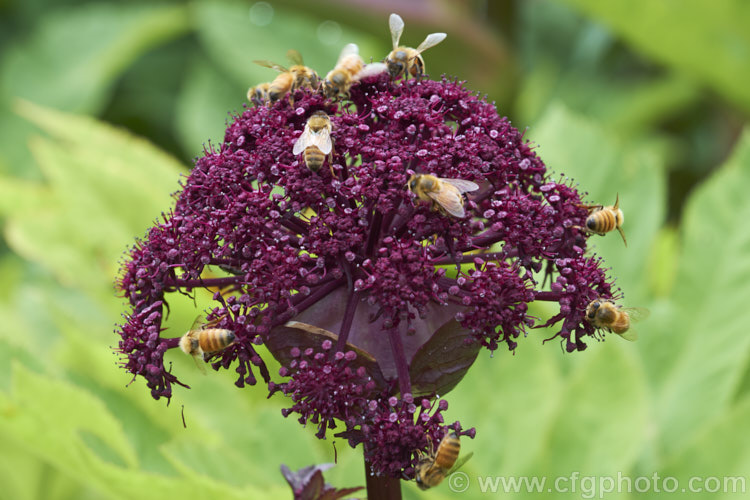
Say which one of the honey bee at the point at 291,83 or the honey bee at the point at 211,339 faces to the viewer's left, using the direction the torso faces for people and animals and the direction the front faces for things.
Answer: the honey bee at the point at 211,339

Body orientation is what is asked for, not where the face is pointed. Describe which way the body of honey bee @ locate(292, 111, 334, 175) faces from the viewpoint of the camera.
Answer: away from the camera

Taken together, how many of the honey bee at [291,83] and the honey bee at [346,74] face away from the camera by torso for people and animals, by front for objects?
0

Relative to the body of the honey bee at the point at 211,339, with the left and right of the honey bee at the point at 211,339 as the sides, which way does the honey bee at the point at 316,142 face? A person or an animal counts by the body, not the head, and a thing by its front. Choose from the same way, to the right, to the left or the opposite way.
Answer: to the right

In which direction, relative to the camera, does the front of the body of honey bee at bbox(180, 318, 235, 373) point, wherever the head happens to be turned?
to the viewer's left

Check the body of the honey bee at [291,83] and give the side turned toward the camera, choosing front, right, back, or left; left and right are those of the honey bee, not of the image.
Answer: right

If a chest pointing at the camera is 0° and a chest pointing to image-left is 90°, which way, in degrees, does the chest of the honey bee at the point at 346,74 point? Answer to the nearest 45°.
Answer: approximately 45°

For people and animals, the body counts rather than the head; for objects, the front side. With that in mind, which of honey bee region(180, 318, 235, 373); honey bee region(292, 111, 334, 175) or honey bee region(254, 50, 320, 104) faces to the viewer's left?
honey bee region(180, 318, 235, 373)
